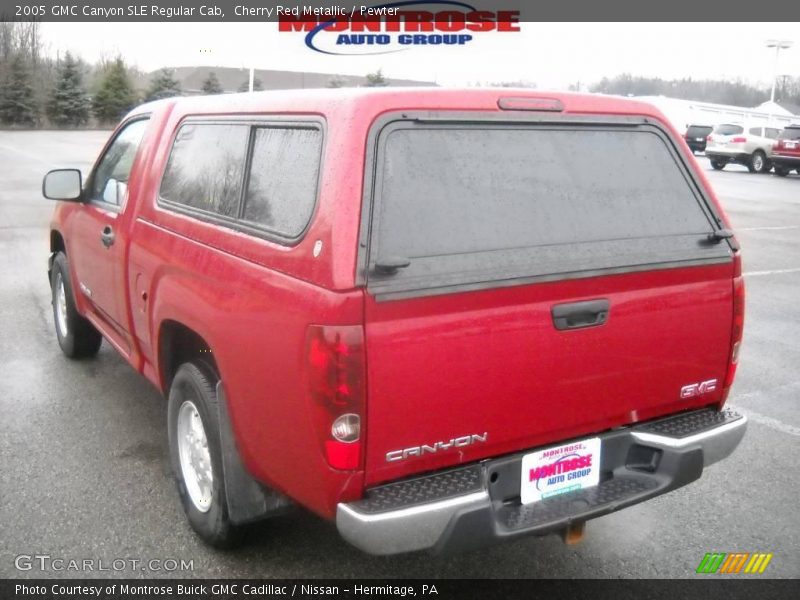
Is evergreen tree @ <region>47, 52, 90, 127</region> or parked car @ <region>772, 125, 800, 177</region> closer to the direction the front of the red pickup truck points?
the evergreen tree

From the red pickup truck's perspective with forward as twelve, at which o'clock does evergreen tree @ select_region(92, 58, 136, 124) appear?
The evergreen tree is roughly at 1 o'clock from the red pickup truck.

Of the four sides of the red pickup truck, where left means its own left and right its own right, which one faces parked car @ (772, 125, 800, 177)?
right

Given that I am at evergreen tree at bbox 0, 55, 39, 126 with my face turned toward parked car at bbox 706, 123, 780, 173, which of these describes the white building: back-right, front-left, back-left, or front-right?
front-left

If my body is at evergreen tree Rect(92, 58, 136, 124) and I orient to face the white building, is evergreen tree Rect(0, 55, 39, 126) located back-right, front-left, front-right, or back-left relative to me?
back-right

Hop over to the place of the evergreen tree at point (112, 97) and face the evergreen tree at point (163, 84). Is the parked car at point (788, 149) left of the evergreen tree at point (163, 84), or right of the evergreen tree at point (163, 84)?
right

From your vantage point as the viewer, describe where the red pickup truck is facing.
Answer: facing away from the viewer and to the left of the viewer

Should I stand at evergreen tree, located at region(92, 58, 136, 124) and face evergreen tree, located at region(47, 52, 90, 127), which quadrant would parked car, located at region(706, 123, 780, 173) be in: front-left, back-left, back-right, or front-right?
back-left

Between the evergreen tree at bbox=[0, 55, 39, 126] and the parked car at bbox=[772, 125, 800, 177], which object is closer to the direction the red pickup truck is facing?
the evergreen tree

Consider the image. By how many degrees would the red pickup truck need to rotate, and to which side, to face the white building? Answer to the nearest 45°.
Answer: approximately 45° to its right

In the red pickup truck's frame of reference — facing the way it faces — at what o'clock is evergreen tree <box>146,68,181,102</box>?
The evergreen tree is roughly at 1 o'clock from the red pickup truck.

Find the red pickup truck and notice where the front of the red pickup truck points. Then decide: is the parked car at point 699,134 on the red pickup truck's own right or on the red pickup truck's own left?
on the red pickup truck's own right

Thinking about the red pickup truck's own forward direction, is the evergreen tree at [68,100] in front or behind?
in front
